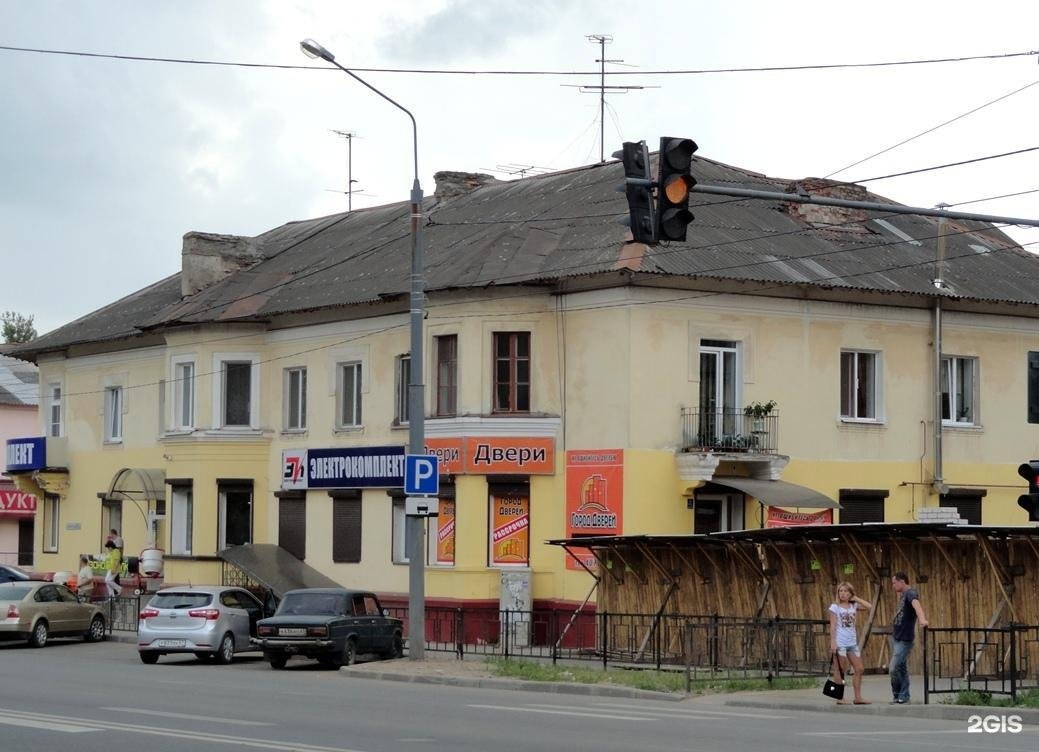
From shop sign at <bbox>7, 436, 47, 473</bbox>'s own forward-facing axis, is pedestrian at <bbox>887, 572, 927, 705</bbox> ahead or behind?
ahead

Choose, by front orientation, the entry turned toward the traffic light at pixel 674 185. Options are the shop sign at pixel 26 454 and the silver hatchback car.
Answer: the shop sign

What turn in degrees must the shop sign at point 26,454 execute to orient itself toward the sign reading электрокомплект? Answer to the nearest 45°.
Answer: approximately 45° to its left

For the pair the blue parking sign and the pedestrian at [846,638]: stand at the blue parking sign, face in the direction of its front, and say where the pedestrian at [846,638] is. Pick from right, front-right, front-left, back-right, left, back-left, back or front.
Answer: front-left

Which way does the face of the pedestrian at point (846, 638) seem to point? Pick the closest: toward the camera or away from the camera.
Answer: toward the camera

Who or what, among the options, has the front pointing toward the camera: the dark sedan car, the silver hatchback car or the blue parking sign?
the blue parking sign

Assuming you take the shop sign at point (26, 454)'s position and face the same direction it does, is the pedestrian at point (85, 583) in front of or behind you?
in front

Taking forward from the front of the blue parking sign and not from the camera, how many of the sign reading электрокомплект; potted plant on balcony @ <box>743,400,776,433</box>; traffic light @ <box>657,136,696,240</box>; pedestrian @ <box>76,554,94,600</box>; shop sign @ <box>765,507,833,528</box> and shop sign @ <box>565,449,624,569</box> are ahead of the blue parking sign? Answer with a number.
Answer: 1

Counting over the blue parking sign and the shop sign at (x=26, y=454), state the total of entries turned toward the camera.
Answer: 2

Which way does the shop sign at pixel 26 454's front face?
toward the camera

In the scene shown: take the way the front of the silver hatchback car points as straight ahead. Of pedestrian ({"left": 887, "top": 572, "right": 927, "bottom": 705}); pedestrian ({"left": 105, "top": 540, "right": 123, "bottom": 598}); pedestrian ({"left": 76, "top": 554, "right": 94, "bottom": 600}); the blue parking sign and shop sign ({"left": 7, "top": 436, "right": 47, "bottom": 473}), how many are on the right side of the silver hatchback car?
2

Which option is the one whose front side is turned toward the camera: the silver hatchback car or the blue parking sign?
the blue parking sign

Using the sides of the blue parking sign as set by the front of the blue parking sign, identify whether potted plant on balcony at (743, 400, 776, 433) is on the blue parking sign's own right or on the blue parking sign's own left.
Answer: on the blue parking sign's own left
